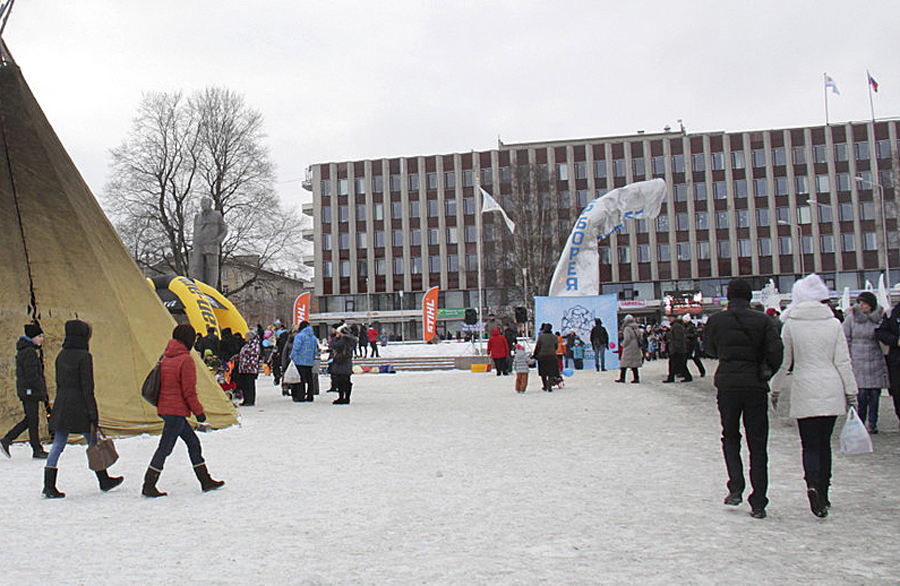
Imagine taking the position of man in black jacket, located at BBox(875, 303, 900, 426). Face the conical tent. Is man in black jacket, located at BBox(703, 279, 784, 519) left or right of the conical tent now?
left

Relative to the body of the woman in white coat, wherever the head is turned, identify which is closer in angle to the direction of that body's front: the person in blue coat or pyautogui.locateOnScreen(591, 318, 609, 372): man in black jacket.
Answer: the man in black jacket

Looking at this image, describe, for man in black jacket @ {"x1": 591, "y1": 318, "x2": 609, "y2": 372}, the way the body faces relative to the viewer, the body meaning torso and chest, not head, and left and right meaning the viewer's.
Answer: facing away from the viewer

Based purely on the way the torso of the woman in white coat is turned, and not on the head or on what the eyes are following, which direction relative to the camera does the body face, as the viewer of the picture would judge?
away from the camera

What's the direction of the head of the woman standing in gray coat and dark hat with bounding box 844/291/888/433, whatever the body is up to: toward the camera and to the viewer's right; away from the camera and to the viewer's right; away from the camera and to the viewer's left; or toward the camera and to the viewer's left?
toward the camera and to the viewer's left

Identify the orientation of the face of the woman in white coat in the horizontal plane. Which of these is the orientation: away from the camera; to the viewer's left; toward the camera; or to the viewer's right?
away from the camera

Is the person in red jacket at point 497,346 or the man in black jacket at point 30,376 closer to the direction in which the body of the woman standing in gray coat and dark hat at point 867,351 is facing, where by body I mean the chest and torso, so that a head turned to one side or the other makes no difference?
the man in black jacket

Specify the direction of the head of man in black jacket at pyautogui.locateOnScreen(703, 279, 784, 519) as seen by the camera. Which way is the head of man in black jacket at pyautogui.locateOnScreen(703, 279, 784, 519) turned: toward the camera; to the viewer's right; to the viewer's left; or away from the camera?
away from the camera

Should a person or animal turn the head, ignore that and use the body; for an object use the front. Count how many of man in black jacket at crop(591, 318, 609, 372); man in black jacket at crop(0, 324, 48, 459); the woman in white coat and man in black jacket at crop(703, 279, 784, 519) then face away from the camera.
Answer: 3

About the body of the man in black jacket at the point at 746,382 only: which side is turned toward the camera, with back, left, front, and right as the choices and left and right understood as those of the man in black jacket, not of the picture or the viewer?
back

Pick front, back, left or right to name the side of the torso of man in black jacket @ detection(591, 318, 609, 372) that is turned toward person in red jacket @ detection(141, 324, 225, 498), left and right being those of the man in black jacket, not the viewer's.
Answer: back

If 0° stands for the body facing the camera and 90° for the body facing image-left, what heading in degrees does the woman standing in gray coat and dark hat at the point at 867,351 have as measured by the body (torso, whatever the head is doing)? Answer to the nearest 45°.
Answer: approximately 0°
